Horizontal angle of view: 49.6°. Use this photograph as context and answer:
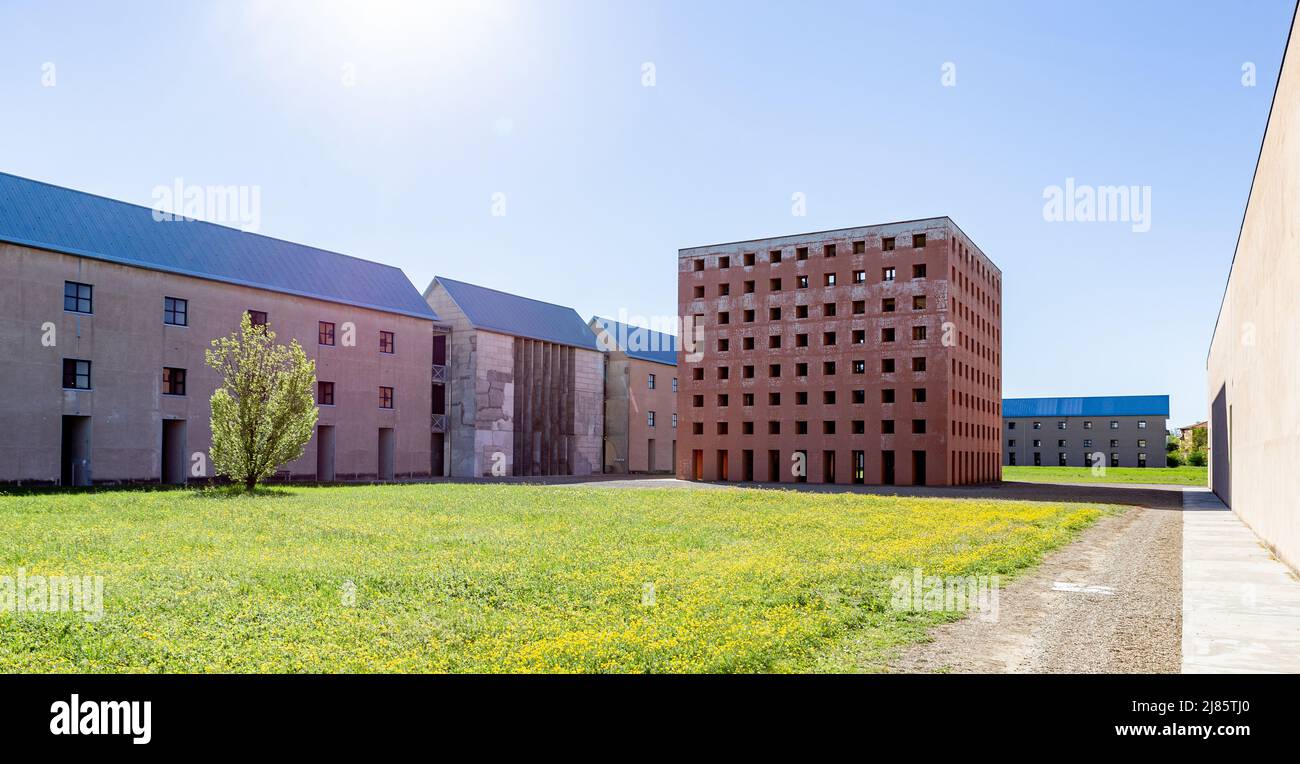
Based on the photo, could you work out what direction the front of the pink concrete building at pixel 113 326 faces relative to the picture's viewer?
facing the viewer and to the right of the viewer

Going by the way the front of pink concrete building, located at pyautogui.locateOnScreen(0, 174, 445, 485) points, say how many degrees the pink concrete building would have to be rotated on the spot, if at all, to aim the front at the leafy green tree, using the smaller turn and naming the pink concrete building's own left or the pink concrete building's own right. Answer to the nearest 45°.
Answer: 0° — it already faces it
